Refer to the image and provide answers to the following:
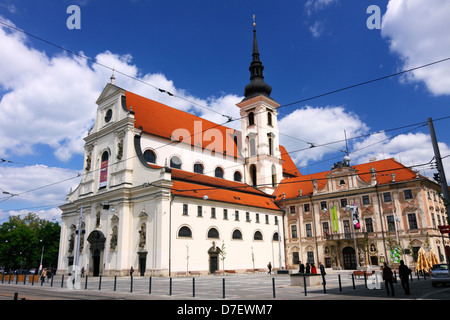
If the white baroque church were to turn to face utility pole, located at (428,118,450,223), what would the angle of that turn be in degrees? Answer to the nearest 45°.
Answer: approximately 90° to its left

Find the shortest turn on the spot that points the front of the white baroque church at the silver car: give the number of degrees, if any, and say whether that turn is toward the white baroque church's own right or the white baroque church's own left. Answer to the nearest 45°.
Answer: approximately 90° to the white baroque church's own left

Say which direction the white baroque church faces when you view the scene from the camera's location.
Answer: facing the viewer and to the left of the viewer
